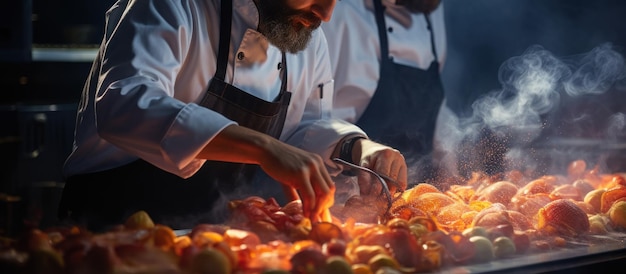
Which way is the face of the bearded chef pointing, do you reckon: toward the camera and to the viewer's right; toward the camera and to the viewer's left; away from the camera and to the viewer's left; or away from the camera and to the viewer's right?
toward the camera and to the viewer's right

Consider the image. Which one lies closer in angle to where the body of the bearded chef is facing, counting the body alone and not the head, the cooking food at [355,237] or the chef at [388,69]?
the cooking food

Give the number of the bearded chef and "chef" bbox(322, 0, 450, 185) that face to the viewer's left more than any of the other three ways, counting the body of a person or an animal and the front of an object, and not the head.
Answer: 0

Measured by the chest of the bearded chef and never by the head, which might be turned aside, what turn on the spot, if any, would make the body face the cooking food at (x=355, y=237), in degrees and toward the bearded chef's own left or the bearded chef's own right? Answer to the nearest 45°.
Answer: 0° — they already face it

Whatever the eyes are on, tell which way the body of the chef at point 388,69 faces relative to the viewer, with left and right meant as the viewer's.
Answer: facing the viewer and to the right of the viewer

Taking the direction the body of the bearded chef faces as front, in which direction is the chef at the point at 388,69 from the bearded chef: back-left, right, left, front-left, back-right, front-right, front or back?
left

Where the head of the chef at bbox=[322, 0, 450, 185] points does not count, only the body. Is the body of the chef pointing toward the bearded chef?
no
